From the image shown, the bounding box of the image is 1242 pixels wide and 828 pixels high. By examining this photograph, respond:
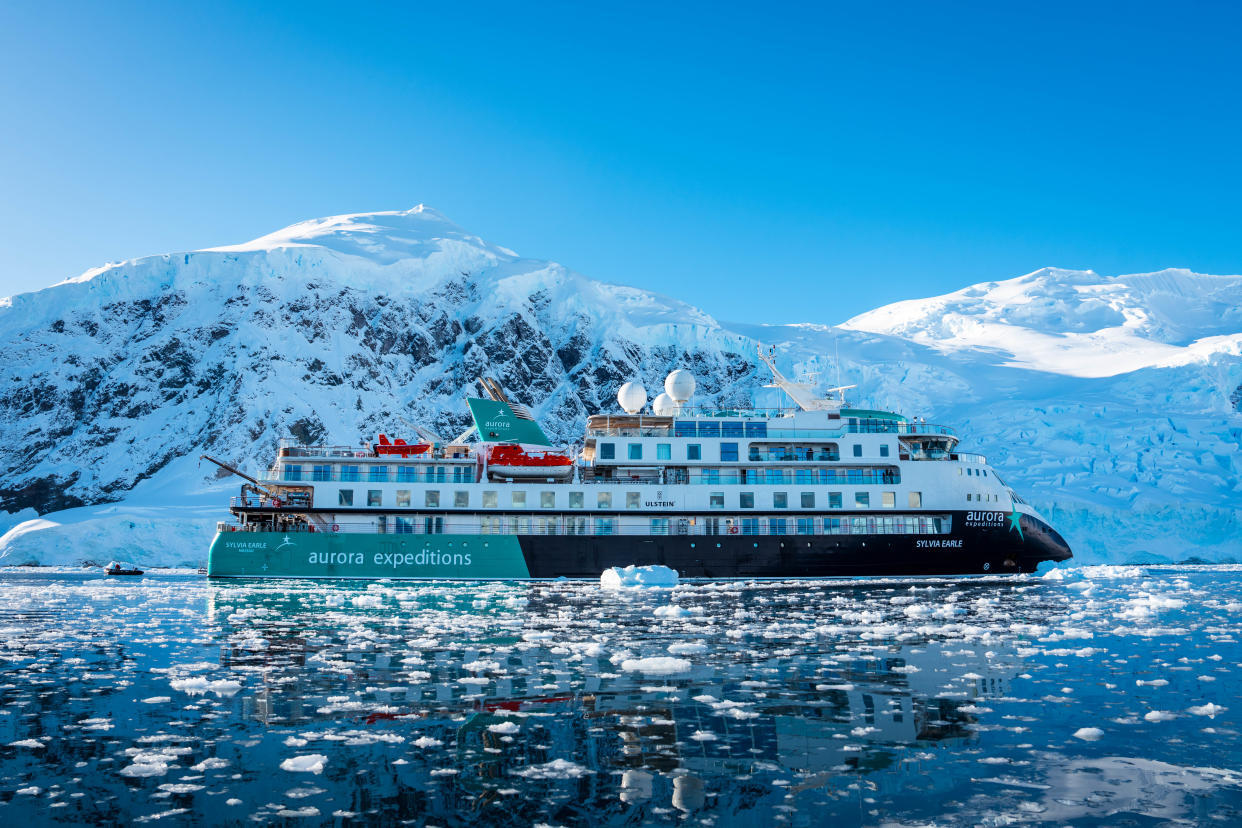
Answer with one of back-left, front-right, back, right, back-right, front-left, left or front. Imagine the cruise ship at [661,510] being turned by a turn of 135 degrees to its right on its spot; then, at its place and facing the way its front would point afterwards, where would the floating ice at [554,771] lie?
front-left

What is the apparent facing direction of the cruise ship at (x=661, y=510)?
to the viewer's right

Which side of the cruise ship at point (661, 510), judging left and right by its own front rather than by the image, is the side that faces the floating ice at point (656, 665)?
right

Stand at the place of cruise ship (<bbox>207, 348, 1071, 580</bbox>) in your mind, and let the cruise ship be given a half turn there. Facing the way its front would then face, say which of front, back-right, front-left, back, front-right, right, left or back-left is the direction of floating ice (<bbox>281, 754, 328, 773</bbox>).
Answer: left

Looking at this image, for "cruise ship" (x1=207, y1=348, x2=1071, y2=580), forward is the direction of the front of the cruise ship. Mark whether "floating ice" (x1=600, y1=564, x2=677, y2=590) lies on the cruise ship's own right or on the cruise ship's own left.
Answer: on the cruise ship's own right
